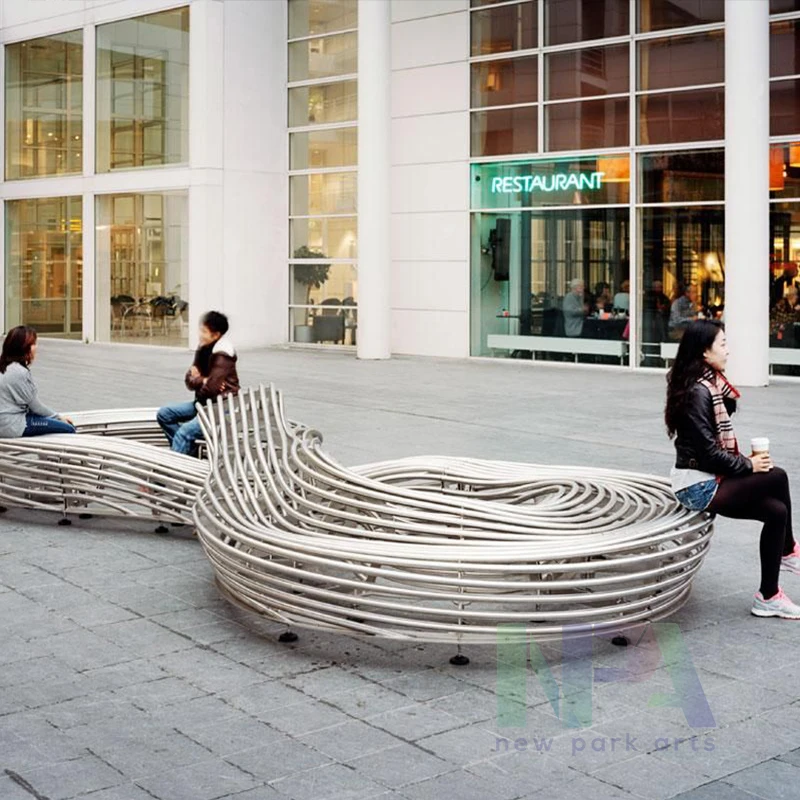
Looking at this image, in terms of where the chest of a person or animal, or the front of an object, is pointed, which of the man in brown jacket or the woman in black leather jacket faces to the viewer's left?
the man in brown jacket

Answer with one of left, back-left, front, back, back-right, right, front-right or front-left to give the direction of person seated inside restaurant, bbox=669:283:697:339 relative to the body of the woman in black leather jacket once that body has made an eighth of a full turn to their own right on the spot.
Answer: back-left

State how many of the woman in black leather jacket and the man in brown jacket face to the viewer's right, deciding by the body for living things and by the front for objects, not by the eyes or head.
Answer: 1

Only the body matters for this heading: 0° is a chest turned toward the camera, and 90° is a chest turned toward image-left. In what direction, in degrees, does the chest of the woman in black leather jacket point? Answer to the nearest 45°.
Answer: approximately 270°

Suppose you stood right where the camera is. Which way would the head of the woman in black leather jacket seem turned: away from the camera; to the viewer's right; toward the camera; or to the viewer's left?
to the viewer's right

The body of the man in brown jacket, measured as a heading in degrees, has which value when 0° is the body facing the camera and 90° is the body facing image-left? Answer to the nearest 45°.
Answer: approximately 90°

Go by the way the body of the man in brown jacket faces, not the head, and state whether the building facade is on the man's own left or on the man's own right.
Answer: on the man's own right

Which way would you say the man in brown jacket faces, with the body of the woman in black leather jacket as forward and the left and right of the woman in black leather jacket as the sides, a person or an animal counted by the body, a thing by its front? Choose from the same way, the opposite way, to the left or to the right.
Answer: the opposite way

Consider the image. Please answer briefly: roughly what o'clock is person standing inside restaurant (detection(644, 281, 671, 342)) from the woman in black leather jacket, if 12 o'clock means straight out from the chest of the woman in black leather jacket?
The person standing inside restaurant is roughly at 9 o'clock from the woman in black leather jacket.
